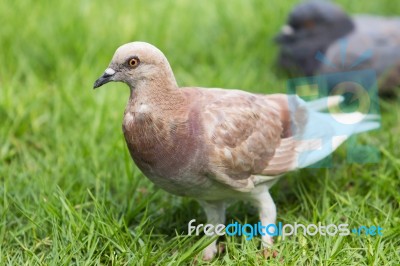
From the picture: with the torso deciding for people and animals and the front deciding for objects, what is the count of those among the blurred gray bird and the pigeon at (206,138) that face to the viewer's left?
2

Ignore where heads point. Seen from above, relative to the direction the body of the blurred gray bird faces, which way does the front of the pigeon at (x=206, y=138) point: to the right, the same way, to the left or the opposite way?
the same way

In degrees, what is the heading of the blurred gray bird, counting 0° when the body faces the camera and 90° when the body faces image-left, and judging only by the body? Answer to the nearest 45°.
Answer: approximately 90°

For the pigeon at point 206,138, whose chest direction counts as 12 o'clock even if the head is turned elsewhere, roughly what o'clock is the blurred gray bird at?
The blurred gray bird is roughly at 4 o'clock from the pigeon.

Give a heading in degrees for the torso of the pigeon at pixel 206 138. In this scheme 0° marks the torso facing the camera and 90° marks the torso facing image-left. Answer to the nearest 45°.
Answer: approximately 90°

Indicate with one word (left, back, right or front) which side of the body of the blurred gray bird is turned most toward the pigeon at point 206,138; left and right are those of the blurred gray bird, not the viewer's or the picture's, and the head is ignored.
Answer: left
